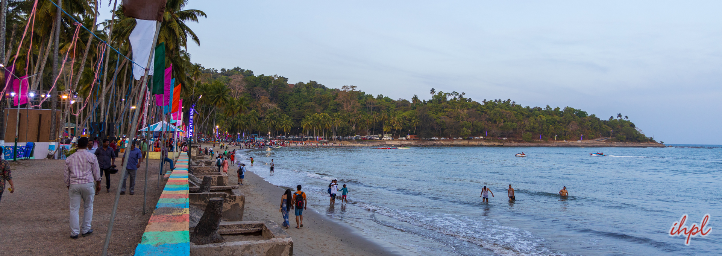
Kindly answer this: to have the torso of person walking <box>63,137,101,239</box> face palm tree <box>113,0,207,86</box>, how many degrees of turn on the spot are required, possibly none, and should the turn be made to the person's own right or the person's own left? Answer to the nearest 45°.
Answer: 0° — they already face it

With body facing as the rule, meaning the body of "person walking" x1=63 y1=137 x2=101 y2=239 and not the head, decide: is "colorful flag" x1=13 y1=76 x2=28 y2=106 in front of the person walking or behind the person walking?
in front

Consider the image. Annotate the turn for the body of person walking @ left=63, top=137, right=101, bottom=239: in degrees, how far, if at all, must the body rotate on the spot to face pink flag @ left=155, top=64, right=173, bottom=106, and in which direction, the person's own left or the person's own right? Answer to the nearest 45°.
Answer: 0° — they already face it

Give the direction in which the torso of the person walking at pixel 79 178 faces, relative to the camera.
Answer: away from the camera
